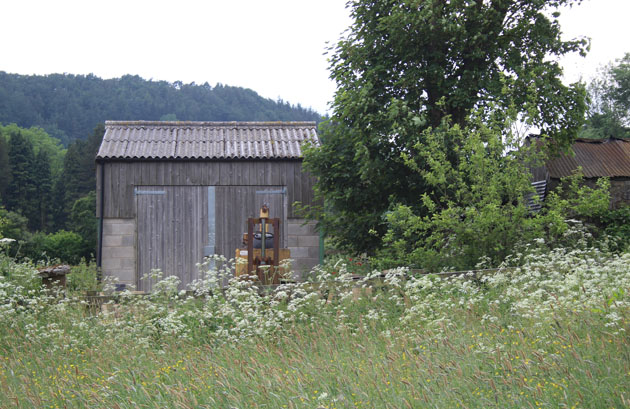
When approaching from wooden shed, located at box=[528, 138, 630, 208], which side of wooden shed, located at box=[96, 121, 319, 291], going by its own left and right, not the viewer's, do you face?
left

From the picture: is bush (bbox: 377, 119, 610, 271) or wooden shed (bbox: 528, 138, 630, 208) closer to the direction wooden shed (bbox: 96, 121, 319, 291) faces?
the bush

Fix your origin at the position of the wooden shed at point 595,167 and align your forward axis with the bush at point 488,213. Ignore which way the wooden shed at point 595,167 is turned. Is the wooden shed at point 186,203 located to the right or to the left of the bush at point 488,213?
right

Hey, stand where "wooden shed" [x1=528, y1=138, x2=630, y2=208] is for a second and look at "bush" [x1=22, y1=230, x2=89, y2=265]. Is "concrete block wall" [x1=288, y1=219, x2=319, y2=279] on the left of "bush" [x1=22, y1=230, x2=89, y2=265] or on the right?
left

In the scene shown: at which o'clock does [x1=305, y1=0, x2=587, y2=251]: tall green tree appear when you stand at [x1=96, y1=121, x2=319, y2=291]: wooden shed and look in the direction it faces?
The tall green tree is roughly at 10 o'clock from the wooden shed.

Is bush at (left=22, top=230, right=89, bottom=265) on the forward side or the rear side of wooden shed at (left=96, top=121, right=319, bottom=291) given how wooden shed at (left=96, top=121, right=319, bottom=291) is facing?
on the rear side

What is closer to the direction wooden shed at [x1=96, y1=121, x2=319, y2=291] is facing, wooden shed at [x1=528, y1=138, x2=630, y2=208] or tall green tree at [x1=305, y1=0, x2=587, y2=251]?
the tall green tree

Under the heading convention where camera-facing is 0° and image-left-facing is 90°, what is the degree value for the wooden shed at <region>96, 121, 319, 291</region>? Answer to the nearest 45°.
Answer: approximately 0°

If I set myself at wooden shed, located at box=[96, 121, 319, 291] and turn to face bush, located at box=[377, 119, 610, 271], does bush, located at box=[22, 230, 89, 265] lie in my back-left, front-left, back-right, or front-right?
back-left
